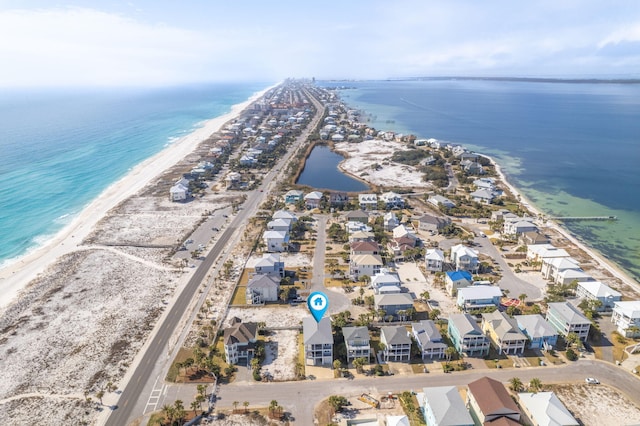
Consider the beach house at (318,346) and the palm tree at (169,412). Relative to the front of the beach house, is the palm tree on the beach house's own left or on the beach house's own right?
on the beach house's own right

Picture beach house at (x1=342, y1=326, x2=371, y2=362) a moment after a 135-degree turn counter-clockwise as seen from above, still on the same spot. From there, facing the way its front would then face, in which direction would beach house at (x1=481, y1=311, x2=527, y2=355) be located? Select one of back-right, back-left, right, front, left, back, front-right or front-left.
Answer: front-right

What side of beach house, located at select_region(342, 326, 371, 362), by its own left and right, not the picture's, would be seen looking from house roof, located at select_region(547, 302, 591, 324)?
left

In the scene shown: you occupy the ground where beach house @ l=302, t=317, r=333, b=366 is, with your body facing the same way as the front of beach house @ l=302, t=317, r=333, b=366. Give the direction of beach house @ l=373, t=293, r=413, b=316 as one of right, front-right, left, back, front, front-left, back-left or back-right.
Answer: back-left

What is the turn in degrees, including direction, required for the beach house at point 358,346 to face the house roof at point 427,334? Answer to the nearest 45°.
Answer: approximately 90° to its left

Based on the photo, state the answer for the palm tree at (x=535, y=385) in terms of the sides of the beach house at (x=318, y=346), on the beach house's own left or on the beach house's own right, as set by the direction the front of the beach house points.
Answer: on the beach house's own left

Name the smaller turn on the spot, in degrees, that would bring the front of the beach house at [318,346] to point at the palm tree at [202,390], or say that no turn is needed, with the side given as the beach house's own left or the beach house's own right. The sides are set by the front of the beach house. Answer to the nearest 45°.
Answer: approximately 45° to the beach house's own right

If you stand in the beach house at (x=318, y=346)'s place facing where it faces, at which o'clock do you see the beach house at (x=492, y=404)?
the beach house at (x=492, y=404) is roughly at 10 o'clock from the beach house at (x=318, y=346).

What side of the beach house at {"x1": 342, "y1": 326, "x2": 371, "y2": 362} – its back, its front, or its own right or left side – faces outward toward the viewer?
front

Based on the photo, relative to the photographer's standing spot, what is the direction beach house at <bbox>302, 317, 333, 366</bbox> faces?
facing the viewer

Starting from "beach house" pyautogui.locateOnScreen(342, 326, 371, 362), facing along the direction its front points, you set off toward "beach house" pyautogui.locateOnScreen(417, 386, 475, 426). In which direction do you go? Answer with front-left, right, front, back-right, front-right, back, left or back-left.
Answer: front-left

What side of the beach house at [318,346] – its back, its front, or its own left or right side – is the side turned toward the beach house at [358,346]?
left

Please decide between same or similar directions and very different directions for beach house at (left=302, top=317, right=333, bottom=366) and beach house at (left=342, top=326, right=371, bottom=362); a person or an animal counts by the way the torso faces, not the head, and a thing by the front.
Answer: same or similar directions
